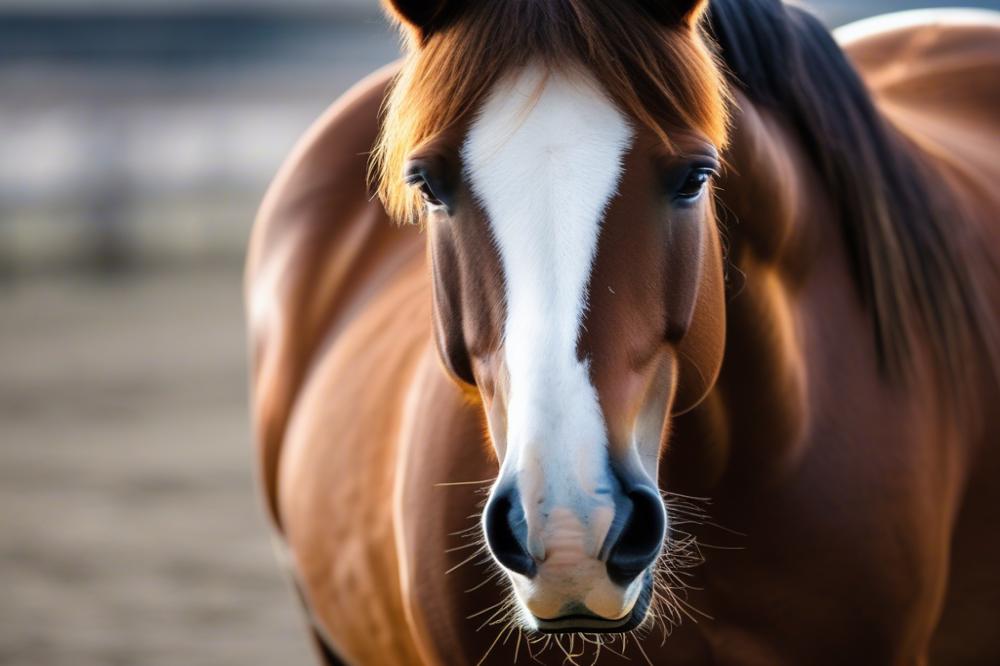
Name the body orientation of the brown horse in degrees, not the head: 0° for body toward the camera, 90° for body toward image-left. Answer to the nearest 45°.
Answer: approximately 0°
